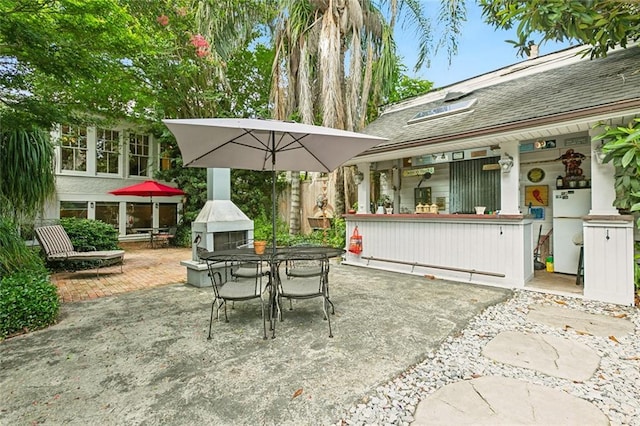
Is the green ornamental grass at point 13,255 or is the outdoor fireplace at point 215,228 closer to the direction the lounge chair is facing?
the outdoor fireplace

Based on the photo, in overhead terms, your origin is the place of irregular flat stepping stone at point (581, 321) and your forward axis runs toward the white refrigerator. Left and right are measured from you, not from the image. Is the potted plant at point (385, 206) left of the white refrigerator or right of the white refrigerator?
left

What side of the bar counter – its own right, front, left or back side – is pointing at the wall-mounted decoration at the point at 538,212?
back

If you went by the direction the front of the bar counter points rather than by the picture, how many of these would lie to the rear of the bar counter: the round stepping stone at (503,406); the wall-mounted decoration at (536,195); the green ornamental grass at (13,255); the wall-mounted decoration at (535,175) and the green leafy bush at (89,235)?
2

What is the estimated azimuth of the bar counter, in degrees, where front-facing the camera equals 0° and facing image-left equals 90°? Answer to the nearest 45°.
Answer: approximately 45°

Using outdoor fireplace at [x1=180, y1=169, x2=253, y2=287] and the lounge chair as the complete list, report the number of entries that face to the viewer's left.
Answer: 0

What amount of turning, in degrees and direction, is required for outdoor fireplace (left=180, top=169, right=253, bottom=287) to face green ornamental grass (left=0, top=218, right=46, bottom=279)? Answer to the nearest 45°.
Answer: approximately 135° to its right

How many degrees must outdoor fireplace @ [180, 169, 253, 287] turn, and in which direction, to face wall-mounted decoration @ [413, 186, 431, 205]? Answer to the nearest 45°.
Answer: approximately 45° to its left

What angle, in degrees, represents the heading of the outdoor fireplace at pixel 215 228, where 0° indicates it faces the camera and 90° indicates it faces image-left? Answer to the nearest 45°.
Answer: approximately 315°

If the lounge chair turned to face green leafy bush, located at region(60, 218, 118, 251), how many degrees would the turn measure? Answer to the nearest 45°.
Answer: approximately 90° to its left

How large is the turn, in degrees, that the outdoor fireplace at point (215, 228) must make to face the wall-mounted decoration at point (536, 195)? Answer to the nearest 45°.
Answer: approximately 45° to its left

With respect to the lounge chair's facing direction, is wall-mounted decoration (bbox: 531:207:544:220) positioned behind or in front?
in front

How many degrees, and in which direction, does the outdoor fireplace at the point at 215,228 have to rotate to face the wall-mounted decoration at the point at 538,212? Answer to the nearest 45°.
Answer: approximately 45° to its left

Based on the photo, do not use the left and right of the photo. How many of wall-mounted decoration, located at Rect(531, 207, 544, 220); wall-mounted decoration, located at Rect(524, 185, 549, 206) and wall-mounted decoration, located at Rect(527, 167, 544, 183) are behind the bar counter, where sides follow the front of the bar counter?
3

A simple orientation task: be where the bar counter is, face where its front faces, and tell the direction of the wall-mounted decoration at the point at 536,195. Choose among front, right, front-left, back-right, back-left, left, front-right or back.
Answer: back
